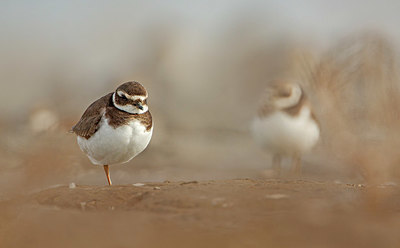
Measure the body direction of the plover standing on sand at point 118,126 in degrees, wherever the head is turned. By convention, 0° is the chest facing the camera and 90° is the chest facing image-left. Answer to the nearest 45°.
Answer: approximately 315°

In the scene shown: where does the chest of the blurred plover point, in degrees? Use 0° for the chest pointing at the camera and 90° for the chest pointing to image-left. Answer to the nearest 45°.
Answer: approximately 0°

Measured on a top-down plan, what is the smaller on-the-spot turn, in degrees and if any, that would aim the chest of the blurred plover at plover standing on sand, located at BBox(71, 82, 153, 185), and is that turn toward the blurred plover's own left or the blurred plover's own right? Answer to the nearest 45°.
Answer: approximately 45° to the blurred plover's own right

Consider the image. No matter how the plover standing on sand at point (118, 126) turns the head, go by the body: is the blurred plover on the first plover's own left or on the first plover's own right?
on the first plover's own left
